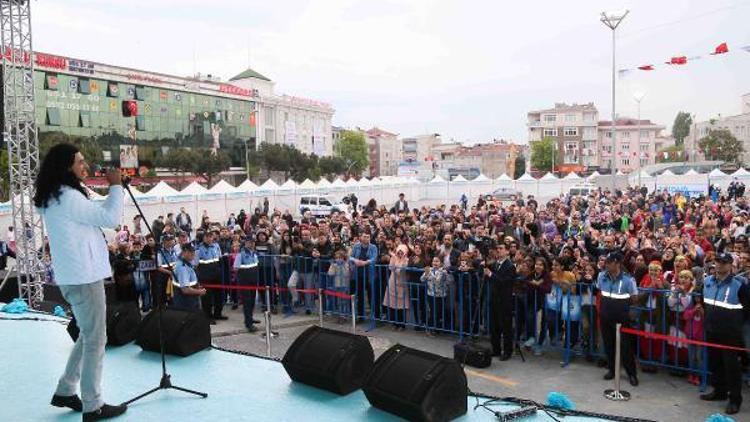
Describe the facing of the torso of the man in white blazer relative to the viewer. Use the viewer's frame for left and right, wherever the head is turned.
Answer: facing to the right of the viewer

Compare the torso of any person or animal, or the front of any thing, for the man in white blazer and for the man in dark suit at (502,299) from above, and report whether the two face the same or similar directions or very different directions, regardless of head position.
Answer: very different directions

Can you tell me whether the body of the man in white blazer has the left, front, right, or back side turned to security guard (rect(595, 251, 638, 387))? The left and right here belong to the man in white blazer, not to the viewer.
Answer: front

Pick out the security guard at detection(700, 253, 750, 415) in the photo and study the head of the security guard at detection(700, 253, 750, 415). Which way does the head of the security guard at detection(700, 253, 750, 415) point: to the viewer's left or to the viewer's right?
to the viewer's left

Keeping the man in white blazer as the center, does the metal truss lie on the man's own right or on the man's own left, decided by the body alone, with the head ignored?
on the man's own left

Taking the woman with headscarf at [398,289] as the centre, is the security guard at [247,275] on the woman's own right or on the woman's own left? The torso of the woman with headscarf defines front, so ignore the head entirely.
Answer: on the woman's own right

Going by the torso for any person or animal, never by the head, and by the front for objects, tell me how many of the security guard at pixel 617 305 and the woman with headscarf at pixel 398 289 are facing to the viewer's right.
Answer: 0

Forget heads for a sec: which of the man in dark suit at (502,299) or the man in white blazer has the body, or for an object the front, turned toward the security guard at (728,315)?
the man in white blazer
